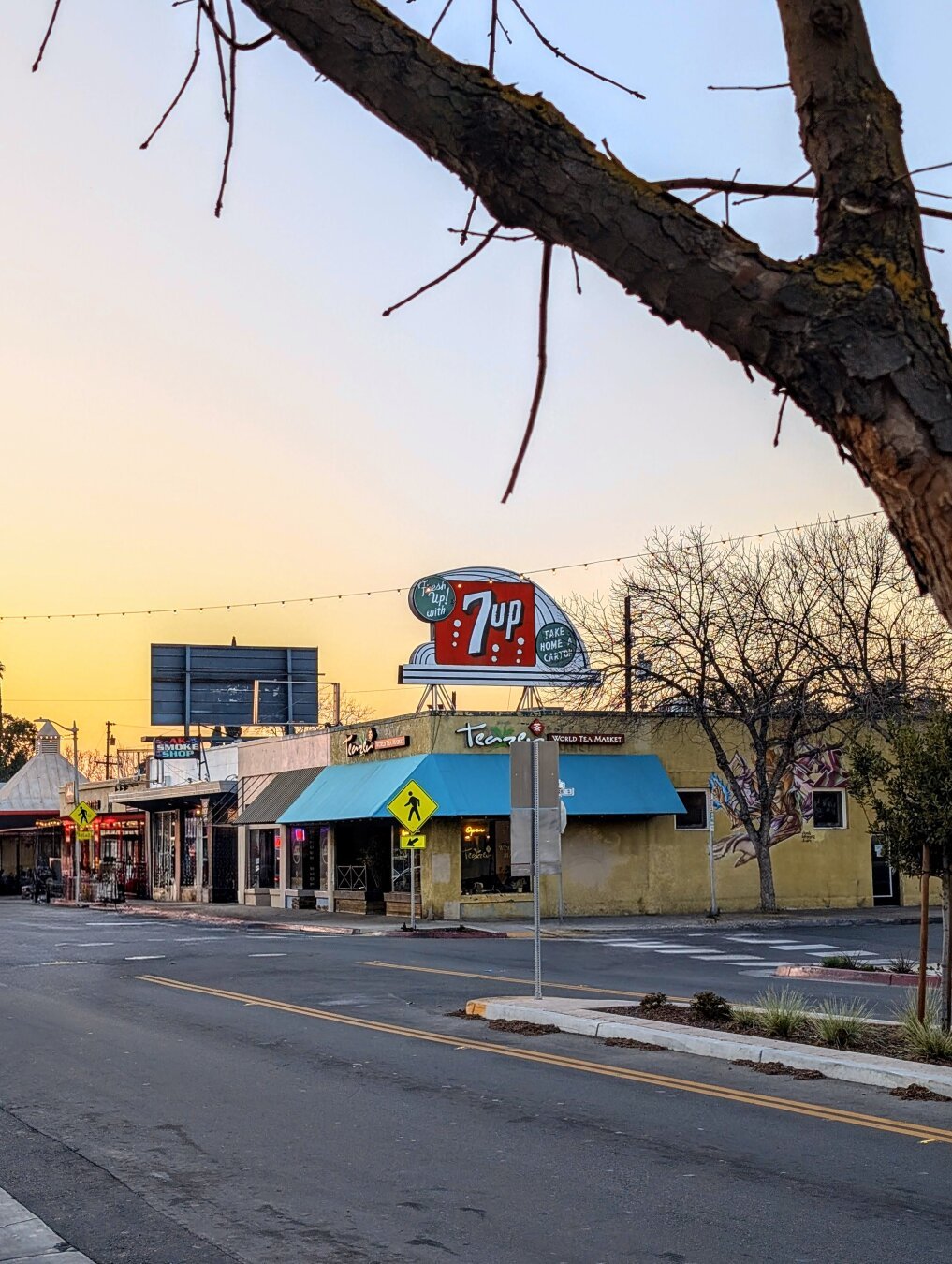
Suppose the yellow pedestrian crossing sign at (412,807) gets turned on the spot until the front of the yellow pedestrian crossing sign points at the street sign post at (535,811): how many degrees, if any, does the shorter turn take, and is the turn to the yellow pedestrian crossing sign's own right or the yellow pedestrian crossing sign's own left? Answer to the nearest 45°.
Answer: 0° — it already faces it

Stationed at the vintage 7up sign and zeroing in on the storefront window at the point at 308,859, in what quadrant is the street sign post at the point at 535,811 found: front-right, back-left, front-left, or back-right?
back-left

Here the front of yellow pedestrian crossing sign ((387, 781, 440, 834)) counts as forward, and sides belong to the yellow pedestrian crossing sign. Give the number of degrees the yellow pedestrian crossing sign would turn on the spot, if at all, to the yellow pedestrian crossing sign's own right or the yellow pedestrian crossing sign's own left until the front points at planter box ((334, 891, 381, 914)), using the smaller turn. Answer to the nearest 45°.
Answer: approximately 180°

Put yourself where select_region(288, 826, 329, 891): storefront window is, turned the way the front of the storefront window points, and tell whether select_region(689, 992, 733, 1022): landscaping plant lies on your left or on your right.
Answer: on your left

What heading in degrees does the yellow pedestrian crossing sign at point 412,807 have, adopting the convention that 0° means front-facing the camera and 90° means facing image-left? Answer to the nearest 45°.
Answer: approximately 0°

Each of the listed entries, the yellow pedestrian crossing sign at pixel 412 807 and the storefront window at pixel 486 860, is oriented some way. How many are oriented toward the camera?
2

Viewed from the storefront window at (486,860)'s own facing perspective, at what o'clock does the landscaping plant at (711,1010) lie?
The landscaping plant is roughly at 12 o'clock from the storefront window.

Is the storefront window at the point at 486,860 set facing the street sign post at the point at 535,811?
yes
